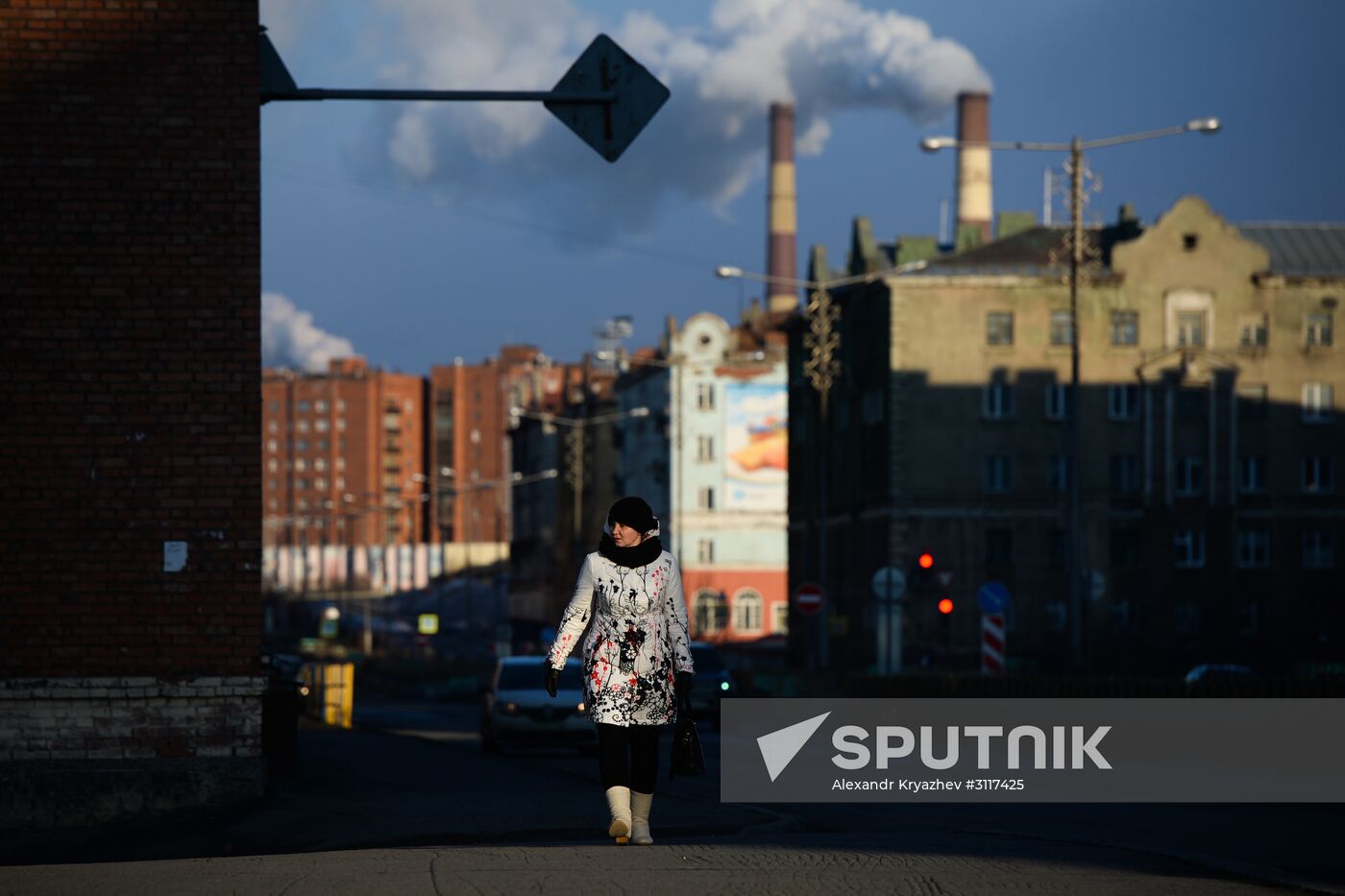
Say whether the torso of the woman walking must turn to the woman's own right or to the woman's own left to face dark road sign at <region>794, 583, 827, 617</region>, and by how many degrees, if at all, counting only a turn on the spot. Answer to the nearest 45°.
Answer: approximately 180°

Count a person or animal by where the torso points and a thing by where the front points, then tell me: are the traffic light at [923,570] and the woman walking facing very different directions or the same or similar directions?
same or similar directions

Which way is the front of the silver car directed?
toward the camera

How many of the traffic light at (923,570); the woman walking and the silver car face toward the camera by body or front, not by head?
3

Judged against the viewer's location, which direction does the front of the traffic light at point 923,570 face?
facing the viewer

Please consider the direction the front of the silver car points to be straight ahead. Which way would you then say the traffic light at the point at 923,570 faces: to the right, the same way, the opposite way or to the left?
the same way

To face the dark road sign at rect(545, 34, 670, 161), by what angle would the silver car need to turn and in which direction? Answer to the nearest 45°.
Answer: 0° — it already faces it

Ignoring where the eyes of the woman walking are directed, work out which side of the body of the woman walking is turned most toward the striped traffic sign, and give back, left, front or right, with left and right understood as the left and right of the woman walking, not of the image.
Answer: back

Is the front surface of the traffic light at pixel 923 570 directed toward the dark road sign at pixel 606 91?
yes

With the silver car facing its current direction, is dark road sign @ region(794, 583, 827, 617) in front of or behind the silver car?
behind

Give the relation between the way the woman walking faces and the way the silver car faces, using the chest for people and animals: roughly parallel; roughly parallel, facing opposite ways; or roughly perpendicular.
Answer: roughly parallel

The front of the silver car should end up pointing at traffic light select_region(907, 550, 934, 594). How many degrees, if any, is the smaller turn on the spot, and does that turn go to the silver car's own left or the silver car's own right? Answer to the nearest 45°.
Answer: approximately 135° to the silver car's own left
